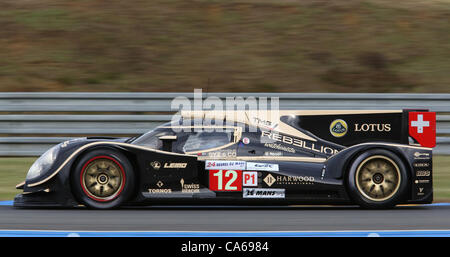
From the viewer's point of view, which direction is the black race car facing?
to the viewer's left

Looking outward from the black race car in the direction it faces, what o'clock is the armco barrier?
The armco barrier is roughly at 2 o'clock from the black race car.
